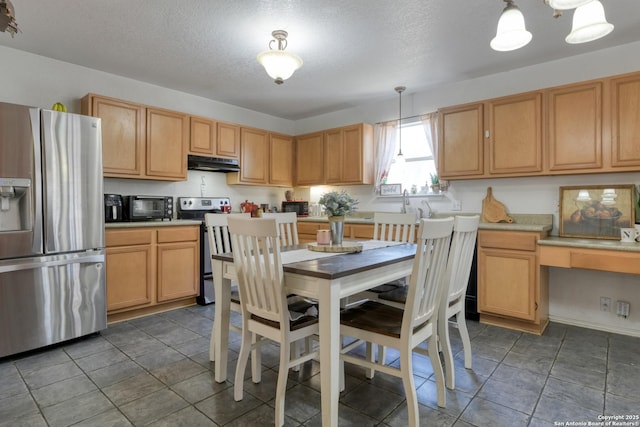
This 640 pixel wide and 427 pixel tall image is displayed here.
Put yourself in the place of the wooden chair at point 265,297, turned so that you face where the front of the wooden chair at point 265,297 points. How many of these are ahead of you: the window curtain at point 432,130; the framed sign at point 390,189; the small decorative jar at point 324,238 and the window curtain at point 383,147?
4

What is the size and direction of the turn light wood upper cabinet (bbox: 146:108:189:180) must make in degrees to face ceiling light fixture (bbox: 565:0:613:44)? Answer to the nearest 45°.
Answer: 0° — it already faces it

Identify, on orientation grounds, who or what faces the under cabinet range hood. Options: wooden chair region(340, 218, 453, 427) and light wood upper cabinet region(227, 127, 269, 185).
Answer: the wooden chair

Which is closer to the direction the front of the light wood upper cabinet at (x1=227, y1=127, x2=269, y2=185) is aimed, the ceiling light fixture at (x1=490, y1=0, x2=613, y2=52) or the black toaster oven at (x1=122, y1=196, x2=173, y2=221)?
the ceiling light fixture

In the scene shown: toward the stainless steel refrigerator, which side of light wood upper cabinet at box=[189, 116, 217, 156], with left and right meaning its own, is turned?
right

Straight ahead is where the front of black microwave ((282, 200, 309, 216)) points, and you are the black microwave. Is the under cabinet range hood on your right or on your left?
on your right

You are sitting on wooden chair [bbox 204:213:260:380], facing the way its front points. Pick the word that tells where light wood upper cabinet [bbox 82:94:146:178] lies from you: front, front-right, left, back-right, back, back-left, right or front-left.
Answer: back

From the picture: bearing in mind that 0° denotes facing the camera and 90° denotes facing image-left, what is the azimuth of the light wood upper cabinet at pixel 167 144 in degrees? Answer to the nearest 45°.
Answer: approximately 315°

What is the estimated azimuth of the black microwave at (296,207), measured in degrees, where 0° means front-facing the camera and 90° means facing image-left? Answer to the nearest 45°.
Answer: approximately 0°

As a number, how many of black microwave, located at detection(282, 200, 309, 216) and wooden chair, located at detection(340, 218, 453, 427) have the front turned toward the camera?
1

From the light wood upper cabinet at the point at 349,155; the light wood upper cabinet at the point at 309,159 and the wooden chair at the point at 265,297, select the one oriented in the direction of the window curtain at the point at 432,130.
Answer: the wooden chair
